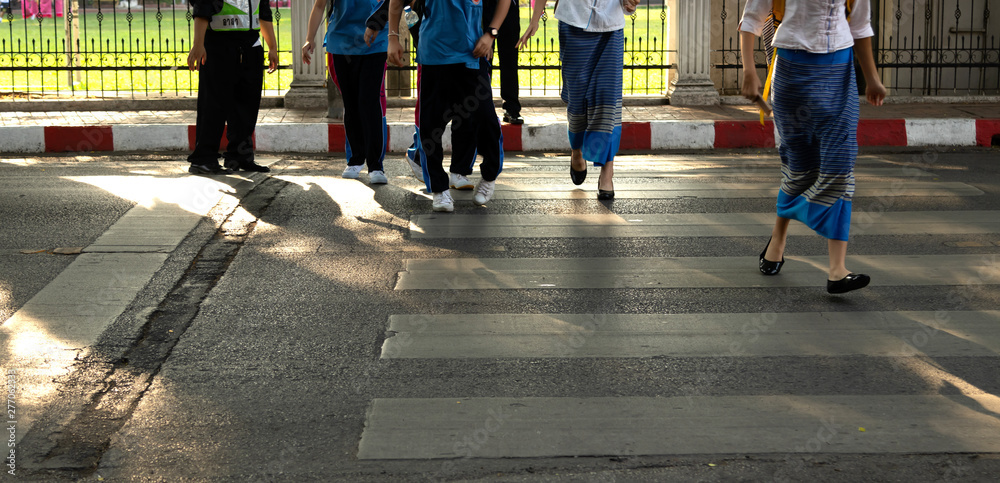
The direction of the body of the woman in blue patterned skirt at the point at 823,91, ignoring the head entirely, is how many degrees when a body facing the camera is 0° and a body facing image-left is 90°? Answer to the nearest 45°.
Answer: approximately 315°

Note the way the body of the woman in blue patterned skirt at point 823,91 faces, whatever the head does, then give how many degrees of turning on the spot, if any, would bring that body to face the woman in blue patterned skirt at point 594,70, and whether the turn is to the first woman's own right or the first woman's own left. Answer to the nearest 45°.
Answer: approximately 180°

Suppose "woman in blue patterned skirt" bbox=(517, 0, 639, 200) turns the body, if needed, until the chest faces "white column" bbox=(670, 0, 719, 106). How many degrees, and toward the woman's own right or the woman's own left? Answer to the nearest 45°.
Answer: approximately 180°

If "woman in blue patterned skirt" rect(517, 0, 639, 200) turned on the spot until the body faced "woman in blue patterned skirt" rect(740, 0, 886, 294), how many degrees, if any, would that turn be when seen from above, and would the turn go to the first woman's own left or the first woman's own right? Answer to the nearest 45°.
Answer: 0° — they already face them

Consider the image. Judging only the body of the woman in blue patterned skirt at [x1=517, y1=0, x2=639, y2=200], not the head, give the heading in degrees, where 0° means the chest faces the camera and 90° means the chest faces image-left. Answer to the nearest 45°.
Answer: approximately 0°

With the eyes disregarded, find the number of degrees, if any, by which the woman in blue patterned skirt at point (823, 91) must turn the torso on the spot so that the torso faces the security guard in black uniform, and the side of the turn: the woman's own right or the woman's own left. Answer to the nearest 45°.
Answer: approximately 180°

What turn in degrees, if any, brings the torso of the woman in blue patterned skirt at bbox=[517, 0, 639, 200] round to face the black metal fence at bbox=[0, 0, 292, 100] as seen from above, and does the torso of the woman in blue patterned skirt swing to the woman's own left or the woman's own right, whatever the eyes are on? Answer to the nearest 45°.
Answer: approximately 135° to the woman's own right

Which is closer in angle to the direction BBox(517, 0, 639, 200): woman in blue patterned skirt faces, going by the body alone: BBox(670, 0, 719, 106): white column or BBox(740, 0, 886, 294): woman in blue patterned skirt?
the woman in blue patterned skirt

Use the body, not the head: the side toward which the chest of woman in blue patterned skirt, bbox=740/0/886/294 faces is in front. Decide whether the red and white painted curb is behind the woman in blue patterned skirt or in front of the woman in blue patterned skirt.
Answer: behind

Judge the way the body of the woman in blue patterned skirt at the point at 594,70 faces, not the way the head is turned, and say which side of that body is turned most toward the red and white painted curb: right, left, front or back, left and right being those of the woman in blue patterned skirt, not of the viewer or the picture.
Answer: back
